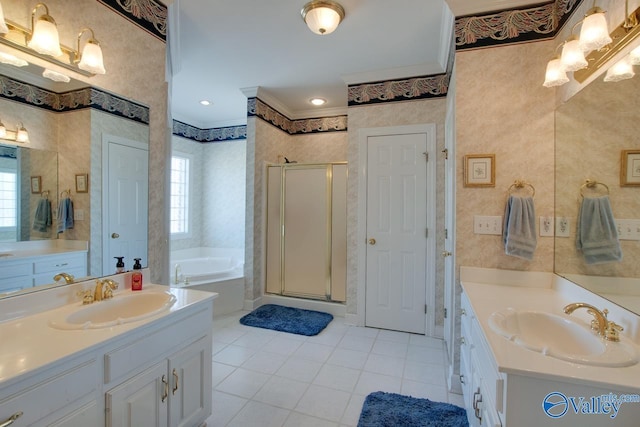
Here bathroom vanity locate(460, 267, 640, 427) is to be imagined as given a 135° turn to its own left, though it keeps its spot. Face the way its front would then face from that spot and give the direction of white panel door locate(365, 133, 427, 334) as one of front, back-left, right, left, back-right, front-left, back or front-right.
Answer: back

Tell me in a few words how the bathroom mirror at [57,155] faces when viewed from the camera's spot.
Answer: facing the viewer and to the right of the viewer

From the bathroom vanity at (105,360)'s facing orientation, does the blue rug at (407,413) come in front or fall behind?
in front

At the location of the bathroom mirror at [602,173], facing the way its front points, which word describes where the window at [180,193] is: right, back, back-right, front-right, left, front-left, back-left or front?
front-right

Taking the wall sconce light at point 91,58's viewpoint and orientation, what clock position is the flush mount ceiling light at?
The flush mount ceiling light is roughly at 11 o'clock from the wall sconce light.
